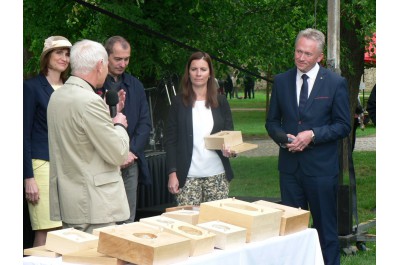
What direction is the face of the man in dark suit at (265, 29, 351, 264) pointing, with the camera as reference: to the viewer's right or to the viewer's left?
to the viewer's left

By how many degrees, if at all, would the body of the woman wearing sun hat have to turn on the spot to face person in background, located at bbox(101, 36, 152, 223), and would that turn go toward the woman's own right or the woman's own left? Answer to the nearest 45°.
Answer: approximately 45° to the woman's own left

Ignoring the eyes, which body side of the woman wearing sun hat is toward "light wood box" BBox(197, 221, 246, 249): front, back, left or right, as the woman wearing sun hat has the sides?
front

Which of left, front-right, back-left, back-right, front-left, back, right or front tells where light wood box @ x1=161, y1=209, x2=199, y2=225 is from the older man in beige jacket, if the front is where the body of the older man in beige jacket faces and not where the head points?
front-right

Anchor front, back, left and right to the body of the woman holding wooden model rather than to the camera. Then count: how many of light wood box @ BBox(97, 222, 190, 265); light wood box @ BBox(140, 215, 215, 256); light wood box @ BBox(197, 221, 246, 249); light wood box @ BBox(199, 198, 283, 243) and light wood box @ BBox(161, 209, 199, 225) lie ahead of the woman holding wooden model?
5

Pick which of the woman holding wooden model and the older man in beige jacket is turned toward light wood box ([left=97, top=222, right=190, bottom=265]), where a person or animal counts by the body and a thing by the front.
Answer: the woman holding wooden model

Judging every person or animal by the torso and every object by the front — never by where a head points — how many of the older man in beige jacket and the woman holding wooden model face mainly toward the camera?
1

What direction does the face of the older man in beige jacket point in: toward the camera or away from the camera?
away from the camera

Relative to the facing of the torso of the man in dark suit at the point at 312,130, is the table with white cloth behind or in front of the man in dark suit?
in front

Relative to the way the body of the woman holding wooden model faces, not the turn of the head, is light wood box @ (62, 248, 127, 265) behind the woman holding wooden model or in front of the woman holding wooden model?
in front

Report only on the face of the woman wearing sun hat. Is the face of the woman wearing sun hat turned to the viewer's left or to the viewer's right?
to the viewer's right

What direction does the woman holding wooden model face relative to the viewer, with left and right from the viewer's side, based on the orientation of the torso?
facing the viewer
